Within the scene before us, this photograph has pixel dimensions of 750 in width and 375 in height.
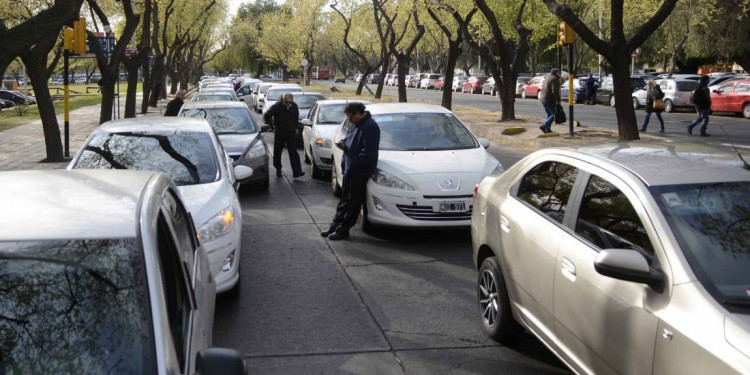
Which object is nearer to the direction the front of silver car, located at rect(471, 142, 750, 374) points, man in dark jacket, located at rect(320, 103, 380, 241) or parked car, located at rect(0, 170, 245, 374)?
the parked car

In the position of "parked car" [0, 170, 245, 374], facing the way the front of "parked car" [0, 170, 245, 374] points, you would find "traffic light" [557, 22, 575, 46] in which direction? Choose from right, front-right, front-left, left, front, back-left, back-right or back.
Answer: back-left

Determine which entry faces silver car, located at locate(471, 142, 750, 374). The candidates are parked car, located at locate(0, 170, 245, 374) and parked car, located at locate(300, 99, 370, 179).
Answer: parked car, located at locate(300, 99, 370, 179)

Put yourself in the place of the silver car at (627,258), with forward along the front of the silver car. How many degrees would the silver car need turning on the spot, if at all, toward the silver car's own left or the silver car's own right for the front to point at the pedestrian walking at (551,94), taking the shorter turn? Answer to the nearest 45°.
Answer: approximately 135° to the silver car's own left

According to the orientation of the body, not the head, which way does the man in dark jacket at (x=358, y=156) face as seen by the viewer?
to the viewer's left

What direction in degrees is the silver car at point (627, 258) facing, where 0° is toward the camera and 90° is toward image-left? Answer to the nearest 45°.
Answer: approximately 315°

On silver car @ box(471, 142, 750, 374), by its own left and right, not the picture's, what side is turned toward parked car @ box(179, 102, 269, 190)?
back

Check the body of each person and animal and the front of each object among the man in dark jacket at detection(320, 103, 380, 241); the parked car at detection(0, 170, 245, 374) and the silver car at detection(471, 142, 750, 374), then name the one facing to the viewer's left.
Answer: the man in dark jacket

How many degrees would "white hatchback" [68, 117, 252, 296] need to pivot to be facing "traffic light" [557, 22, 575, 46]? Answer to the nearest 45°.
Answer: approximately 135° to its left

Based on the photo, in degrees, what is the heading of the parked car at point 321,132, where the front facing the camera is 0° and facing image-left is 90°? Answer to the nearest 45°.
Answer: approximately 0°

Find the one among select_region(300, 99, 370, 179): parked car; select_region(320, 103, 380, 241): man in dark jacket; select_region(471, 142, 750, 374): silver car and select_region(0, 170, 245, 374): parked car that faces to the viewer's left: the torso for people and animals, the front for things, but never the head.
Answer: the man in dark jacket

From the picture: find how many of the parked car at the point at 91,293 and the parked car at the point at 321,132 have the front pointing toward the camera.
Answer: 2

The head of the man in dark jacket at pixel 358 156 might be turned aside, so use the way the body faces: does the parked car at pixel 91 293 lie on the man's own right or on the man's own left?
on the man's own left

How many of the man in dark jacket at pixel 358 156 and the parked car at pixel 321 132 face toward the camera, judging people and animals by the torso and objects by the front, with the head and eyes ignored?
1

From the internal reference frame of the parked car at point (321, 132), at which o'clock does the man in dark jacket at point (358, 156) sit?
The man in dark jacket is roughly at 12 o'clock from the parked car.

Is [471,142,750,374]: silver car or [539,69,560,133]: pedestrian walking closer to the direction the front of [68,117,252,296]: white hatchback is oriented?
the silver car
